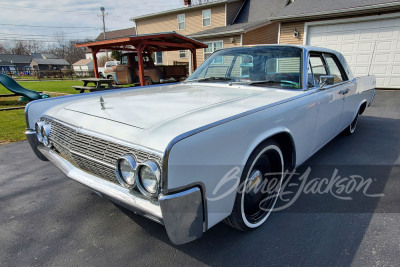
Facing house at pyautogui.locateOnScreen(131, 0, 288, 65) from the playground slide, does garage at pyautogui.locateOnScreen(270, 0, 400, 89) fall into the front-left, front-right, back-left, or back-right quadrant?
front-right

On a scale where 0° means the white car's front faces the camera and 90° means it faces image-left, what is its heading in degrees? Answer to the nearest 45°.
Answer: approximately 45°

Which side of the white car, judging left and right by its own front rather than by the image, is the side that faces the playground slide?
right

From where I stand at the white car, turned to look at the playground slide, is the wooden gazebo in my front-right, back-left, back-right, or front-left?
front-right

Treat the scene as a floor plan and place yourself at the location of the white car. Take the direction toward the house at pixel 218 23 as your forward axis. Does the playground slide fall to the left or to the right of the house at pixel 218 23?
left

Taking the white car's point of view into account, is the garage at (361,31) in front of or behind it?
behind
